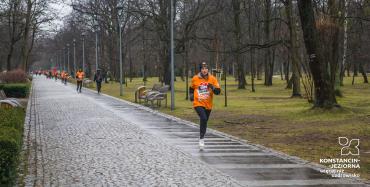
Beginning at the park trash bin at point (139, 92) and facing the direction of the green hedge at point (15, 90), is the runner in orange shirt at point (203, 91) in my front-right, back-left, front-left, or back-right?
back-left

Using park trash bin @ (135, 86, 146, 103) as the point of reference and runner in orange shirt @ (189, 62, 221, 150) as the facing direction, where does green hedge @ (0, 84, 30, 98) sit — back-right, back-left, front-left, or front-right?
back-right

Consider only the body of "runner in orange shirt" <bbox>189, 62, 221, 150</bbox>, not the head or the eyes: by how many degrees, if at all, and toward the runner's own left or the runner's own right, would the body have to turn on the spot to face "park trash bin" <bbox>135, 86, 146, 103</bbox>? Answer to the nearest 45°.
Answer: approximately 180°

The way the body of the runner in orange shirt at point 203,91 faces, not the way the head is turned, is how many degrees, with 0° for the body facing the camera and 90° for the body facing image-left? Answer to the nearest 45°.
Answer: approximately 0°

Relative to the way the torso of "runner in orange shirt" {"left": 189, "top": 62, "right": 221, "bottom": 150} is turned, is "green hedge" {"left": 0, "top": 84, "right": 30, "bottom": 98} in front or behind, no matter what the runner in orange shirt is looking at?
behind
